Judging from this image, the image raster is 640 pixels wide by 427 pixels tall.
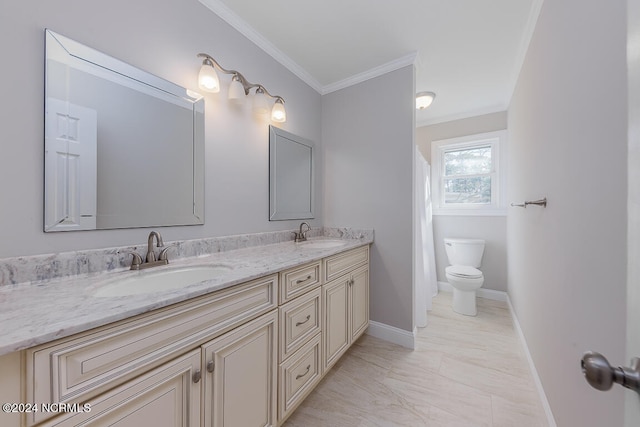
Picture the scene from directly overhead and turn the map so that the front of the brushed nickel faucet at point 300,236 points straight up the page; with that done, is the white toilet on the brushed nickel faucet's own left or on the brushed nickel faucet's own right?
on the brushed nickel faucet's own left

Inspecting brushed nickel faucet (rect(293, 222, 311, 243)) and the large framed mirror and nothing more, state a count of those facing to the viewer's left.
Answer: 0

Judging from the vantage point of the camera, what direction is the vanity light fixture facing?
facing the viewer and to the right of the viewer

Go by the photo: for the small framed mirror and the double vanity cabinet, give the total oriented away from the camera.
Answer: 0

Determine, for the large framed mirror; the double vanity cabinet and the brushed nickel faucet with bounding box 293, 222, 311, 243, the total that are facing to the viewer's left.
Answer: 0

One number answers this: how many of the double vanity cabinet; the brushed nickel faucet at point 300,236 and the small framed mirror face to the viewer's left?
0

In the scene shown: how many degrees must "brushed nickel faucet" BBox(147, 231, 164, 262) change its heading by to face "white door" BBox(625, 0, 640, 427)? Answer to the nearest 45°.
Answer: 0° — it already faces it

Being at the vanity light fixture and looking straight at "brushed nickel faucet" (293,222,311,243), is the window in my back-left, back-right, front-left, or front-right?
front-right

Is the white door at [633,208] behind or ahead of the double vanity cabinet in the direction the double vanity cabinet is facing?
ahead

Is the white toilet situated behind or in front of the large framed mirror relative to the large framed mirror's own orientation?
in front

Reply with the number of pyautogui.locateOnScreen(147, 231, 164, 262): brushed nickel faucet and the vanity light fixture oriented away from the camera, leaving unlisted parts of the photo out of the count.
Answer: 0

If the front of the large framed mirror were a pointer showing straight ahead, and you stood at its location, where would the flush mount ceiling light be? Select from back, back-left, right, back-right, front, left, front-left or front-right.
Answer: front-left

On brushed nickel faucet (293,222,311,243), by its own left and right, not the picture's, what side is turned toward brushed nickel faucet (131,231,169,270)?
right

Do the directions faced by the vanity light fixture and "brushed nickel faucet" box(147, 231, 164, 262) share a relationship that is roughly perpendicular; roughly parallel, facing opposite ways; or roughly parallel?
roughly parallel
